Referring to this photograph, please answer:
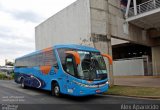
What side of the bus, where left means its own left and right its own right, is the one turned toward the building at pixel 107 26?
left

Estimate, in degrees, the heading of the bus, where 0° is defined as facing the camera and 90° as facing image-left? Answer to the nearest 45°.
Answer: approximately 315°
